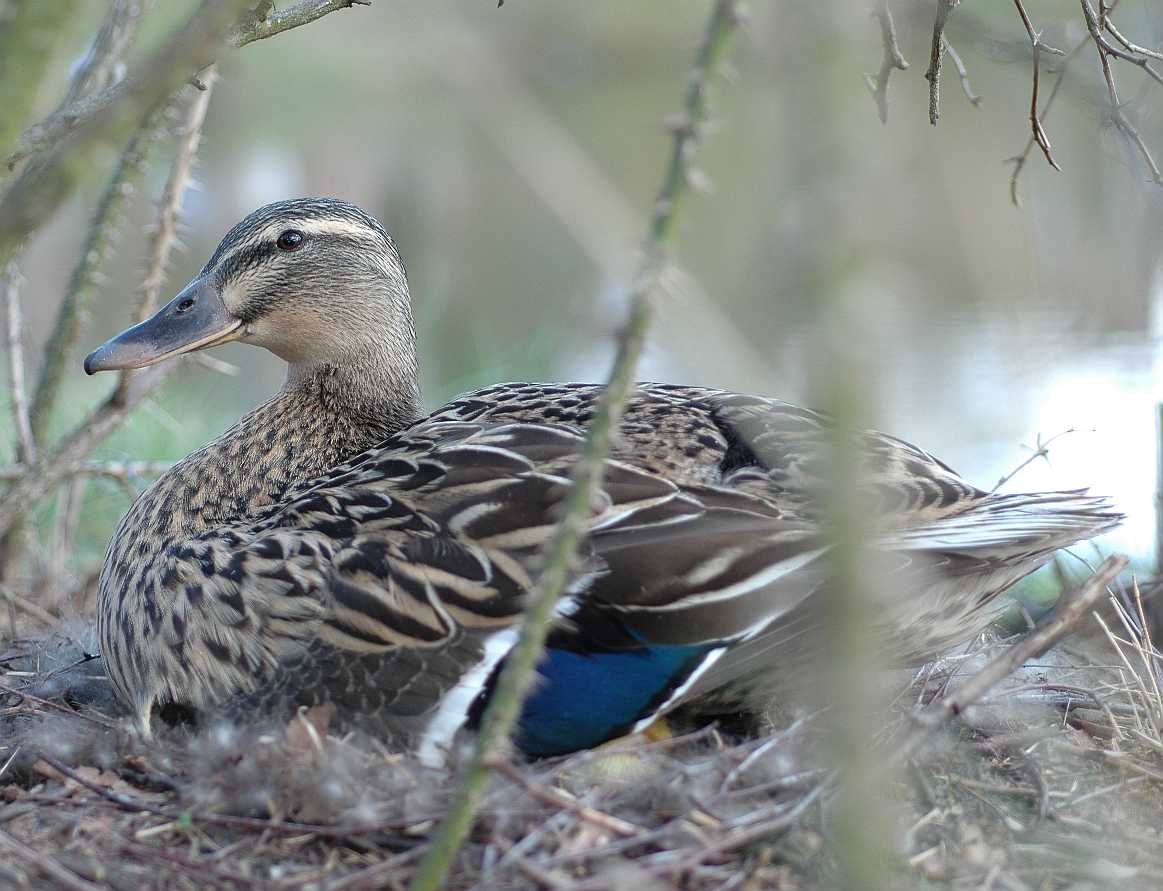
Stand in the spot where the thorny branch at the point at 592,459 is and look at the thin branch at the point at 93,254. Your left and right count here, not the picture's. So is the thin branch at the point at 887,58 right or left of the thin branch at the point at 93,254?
right

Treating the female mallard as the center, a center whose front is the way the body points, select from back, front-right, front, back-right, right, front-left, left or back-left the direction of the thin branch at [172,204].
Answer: front-right

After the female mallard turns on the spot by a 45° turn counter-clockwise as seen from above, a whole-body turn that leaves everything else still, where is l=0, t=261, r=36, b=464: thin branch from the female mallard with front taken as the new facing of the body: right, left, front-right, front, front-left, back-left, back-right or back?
right

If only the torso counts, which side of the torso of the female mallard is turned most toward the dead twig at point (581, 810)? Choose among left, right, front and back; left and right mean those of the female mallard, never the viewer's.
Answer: left

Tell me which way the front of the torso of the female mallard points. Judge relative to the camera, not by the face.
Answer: to the viewer's left

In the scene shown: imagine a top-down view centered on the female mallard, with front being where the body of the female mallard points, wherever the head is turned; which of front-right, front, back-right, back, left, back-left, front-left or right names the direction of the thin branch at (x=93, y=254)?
front-right
